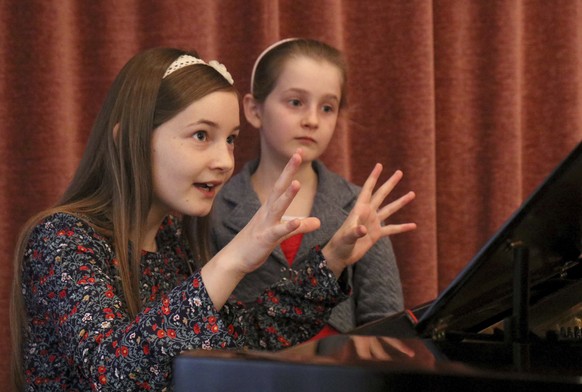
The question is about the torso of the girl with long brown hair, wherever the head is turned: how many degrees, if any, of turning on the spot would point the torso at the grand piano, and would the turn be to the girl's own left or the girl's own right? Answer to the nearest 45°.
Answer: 0° — they already face it

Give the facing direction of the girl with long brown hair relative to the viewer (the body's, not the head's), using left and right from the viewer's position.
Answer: facing the viewer and to the right of the viewer

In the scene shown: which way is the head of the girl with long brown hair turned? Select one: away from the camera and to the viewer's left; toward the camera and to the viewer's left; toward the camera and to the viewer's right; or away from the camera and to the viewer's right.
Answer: toward the camera and to the viewer's right
